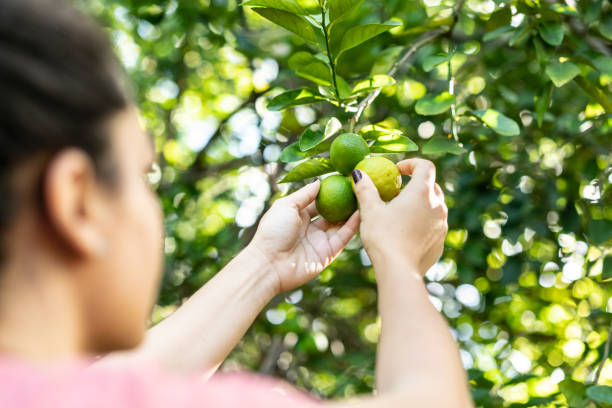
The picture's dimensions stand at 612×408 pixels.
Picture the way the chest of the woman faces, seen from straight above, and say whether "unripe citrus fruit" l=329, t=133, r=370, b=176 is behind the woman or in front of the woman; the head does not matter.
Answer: in front

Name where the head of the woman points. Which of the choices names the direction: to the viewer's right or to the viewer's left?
to the viewer's right

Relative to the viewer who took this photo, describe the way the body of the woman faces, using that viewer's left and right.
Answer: facing away from the viewer and to the right of the viewer
